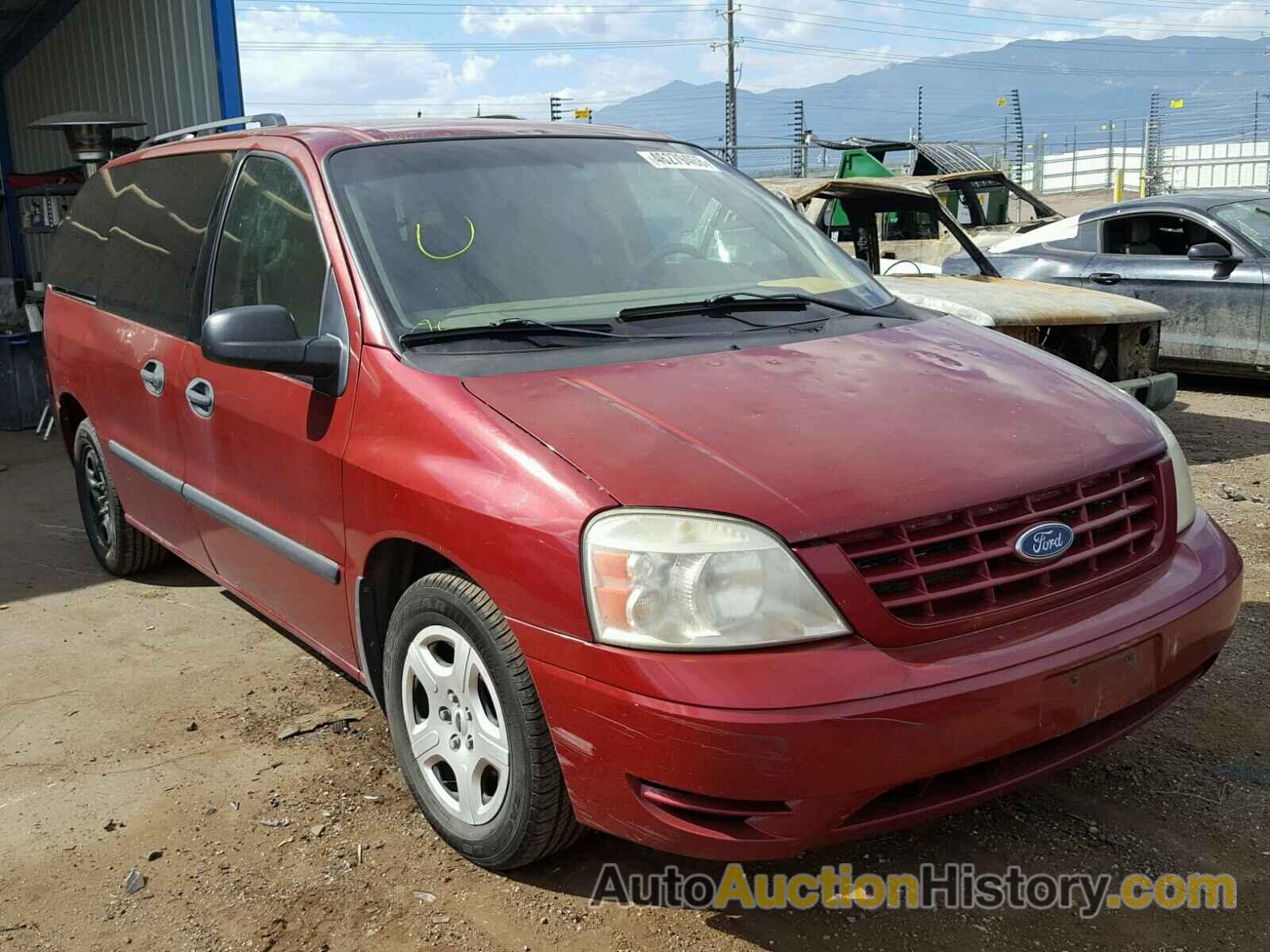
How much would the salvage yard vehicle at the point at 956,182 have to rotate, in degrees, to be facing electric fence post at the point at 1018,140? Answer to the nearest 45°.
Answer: approximately 135° to its left

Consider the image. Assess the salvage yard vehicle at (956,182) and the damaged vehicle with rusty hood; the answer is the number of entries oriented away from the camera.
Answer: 0

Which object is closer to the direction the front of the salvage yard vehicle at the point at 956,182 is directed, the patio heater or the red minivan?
the red minivan

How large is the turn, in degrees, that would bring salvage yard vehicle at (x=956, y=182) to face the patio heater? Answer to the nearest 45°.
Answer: approximately 90° to its right

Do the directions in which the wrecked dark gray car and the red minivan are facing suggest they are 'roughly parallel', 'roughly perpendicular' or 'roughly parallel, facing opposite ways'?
roughly parallel

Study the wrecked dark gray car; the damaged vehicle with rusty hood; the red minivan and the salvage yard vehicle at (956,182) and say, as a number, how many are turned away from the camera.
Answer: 0

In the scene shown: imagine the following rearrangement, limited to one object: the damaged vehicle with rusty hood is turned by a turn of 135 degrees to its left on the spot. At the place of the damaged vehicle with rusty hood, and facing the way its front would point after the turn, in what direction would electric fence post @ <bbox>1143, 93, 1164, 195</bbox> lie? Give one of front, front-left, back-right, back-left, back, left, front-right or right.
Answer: front

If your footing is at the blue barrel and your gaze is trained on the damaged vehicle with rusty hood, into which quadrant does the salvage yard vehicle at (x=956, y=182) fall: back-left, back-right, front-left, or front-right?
front-left

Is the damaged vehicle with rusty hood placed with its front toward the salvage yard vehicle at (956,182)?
no

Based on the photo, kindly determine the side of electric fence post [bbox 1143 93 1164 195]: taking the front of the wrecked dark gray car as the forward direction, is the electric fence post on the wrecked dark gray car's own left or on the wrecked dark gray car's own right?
on the wrecked dark gray car's own left

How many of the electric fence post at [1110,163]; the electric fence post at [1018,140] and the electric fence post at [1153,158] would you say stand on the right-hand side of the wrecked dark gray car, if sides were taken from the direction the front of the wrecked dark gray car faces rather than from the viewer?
0

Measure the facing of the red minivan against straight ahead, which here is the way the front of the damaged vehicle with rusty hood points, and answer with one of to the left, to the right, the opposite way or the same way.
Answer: the same way

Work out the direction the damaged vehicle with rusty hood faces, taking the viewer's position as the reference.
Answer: facing the viewer and to the right of the viewer

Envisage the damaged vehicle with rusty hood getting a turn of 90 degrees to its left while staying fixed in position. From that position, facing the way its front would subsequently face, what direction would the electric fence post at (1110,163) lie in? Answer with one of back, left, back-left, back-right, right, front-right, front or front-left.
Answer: front-left
